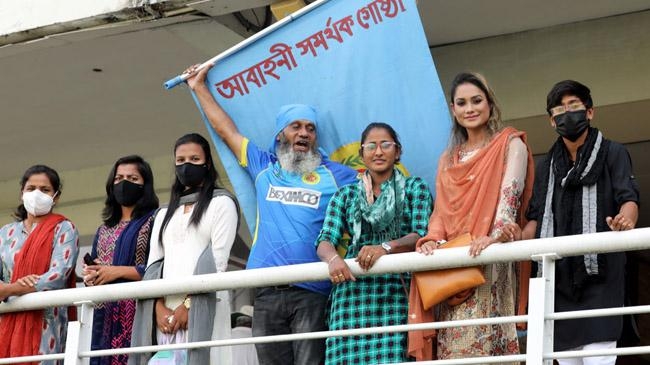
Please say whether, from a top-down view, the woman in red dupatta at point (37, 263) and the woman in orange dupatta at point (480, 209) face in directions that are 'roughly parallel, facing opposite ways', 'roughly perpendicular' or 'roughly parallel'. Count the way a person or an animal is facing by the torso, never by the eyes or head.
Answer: roughly parallel

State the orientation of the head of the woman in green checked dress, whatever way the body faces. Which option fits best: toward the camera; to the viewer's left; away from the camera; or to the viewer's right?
toward the camera

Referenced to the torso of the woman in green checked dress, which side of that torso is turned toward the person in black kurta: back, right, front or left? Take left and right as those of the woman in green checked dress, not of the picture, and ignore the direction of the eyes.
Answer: left

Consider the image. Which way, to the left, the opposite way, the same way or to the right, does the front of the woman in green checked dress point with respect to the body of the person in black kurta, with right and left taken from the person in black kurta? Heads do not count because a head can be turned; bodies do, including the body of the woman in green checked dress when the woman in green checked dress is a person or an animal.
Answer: the same way

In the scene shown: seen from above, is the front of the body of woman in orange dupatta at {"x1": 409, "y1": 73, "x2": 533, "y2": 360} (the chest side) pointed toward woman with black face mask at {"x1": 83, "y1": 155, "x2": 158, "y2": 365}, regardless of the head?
no

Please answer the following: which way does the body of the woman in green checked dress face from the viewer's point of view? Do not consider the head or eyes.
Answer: toward the camera

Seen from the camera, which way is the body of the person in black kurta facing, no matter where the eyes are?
toward the camera

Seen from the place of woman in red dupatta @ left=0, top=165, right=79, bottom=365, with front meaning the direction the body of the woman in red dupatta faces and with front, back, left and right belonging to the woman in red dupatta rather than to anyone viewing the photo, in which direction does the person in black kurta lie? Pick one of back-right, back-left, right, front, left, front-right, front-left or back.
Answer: left

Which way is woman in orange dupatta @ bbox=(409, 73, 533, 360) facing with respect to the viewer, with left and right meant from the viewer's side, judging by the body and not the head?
facing the viewer and to the left of the viewer

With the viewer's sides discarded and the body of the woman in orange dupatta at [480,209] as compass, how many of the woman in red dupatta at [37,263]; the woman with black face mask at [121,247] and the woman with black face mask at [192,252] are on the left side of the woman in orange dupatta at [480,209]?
0

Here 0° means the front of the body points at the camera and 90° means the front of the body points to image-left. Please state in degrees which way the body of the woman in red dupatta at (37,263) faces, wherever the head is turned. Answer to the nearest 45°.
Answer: approximately 45°

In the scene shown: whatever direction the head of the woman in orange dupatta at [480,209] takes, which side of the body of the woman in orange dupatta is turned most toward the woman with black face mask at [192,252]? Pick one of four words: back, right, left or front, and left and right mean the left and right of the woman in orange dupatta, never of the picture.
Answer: right

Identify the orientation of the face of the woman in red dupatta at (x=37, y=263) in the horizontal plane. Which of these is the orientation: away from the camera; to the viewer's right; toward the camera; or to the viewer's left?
toward the camera

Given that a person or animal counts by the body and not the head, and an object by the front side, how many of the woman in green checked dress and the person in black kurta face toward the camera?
2

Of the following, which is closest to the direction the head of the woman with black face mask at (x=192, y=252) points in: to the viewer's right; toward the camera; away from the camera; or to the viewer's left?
toward the camera

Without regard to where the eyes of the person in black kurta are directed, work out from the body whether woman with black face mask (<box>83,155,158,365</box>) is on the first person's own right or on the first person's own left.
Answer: on the first person's own right

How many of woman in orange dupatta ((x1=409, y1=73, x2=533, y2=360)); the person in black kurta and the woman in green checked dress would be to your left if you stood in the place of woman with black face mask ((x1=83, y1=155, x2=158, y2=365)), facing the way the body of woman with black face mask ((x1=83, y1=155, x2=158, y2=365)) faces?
3
